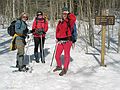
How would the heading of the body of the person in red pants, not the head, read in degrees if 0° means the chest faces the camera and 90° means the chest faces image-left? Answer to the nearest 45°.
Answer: approximately 45°

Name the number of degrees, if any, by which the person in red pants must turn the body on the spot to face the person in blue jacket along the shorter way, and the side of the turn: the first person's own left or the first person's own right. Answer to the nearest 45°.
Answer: approximately 45° to the first person's own right
